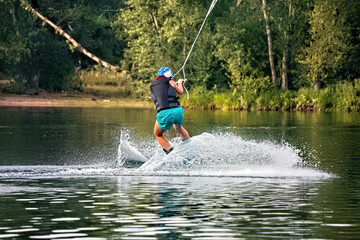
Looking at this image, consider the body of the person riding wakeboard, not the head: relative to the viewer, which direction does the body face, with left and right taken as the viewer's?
facing away from the viewer and to the right of the viewer

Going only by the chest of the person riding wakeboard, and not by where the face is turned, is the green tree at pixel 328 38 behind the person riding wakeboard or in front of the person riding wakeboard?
in front
